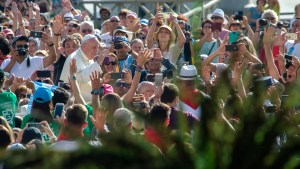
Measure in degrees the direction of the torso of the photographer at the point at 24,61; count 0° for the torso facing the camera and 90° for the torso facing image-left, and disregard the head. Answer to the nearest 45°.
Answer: approximately 0°
